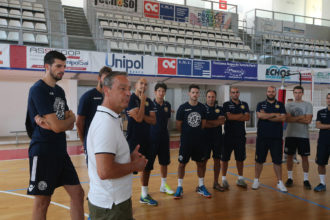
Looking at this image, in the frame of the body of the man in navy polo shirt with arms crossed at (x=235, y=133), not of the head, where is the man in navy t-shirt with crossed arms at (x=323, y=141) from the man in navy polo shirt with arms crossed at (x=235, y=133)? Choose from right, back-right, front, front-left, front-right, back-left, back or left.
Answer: left

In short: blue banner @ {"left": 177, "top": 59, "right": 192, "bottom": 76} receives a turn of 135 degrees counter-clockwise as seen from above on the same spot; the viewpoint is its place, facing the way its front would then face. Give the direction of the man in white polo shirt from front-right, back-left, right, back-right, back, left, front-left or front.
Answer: back-right

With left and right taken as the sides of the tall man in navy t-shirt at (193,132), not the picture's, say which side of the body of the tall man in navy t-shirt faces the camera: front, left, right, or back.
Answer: front

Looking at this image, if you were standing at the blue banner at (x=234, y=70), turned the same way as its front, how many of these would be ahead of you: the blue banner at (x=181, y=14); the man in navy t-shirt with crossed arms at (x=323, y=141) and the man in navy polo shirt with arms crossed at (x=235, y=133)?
2

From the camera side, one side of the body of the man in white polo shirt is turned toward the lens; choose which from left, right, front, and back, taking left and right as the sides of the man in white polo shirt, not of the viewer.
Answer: right

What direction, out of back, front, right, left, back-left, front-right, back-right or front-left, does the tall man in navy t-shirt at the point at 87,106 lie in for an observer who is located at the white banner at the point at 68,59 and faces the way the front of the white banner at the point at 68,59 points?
front

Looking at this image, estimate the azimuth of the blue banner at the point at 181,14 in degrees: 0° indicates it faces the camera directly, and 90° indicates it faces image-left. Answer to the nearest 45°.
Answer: approximately 0°

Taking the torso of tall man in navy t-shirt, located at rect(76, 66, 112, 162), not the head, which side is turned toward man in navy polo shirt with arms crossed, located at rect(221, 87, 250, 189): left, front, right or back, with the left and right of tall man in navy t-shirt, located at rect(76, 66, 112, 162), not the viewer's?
left

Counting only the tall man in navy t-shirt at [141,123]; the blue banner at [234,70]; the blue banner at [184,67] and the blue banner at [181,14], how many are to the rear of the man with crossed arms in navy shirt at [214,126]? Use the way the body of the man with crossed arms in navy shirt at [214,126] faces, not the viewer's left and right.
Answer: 3

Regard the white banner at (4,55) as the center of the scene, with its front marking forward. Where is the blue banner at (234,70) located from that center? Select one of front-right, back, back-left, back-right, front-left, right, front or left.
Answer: left

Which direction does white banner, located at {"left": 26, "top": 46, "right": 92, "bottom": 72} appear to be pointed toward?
toward the camera
